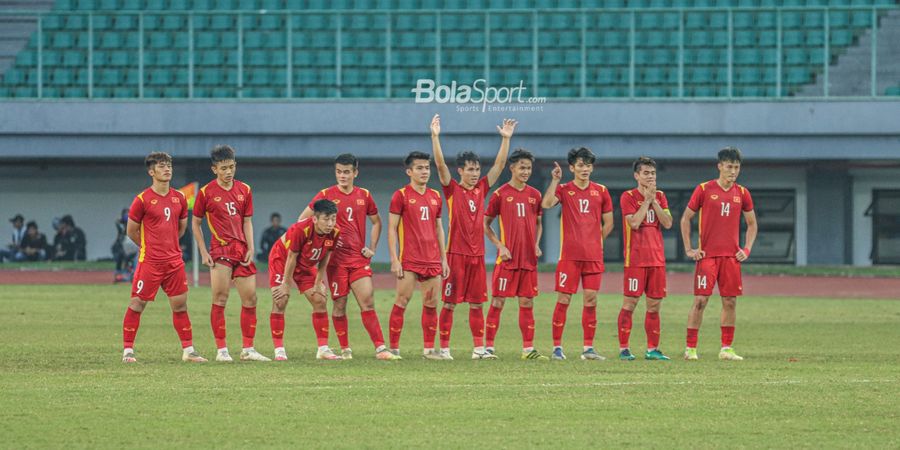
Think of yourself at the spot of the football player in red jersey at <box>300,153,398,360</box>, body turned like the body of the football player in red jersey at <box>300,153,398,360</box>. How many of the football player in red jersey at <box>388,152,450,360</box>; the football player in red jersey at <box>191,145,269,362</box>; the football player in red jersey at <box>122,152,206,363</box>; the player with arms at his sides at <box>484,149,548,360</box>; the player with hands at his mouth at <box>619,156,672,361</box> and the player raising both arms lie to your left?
4

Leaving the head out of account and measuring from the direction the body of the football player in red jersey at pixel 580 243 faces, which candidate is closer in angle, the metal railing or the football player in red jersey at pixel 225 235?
the football player in red jersey

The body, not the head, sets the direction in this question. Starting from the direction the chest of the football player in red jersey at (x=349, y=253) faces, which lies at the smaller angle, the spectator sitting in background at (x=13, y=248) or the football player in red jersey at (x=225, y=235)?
the football player in red jersey

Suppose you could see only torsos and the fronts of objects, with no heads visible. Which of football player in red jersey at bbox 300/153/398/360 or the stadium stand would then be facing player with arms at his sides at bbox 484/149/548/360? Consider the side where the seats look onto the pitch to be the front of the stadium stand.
the stadium stand

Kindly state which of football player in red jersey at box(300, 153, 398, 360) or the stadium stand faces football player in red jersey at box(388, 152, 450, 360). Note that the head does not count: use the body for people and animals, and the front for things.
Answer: the stadium stand

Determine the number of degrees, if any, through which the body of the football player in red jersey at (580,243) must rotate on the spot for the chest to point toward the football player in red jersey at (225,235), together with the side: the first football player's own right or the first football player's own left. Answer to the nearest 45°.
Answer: approximately 90° to the first football player's own right

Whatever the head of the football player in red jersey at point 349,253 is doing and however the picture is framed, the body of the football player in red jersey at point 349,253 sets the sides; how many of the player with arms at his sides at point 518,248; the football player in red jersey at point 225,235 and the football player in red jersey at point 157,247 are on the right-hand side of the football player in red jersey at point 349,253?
2

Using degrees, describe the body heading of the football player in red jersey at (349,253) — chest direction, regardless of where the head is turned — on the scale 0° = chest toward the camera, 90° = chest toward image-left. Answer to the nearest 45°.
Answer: approximately 0°

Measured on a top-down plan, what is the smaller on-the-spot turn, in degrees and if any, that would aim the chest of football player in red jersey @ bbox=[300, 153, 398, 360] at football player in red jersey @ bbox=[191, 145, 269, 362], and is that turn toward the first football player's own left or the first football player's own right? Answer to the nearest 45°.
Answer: approximately 90° to the first football player's own right

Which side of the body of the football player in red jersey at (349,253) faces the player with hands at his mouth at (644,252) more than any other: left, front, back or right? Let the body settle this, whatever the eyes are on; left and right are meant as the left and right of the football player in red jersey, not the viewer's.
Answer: left

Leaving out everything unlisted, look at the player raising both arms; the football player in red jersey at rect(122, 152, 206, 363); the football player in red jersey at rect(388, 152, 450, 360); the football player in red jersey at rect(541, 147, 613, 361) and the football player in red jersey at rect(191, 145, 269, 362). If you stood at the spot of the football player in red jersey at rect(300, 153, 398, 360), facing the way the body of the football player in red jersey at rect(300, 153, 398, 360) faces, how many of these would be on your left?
3
